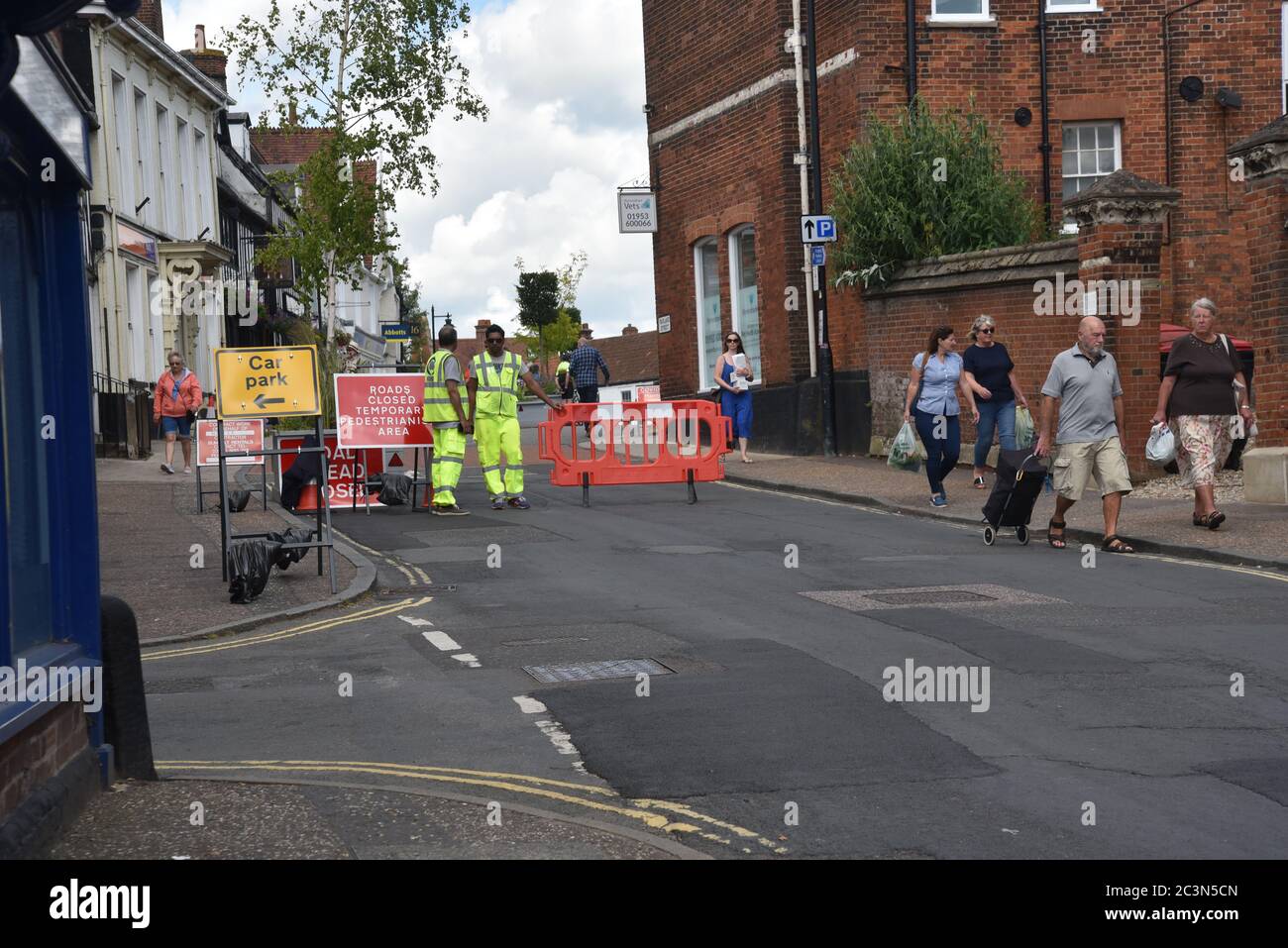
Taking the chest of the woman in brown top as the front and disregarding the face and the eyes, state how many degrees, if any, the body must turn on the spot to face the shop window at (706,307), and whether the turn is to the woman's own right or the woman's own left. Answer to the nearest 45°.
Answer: approximately 135° to the woman's own right

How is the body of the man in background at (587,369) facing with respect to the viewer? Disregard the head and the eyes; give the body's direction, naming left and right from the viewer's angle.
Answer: facing away from the viewer

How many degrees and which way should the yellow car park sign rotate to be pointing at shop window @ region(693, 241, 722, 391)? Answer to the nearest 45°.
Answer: approximately 135° to its left

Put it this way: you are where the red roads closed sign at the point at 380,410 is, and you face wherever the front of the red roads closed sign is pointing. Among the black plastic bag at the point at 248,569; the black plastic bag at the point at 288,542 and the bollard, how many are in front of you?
3

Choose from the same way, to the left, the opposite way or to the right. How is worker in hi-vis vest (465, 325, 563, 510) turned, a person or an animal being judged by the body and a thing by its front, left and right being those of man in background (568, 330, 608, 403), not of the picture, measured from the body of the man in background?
the opposite way

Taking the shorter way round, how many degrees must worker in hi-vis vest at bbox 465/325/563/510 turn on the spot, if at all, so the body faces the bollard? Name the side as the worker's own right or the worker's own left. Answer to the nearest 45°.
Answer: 0° — they already face it

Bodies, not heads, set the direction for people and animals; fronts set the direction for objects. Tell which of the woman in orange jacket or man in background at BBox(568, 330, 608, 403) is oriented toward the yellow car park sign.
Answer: the woman in orange jacket

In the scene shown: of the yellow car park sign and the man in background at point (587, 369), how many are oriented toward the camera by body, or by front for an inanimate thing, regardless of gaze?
1
